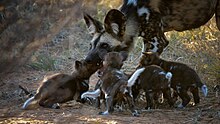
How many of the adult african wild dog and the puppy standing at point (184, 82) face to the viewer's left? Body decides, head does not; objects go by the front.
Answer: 2

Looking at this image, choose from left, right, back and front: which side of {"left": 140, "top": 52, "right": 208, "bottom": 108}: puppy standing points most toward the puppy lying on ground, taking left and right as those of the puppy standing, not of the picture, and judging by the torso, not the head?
front

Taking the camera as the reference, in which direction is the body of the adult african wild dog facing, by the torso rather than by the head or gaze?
to the viewer's left

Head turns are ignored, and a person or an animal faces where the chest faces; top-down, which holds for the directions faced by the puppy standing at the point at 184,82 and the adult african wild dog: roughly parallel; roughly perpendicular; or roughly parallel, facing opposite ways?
roughly parallel

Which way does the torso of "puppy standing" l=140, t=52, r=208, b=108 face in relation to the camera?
to the viewer's left

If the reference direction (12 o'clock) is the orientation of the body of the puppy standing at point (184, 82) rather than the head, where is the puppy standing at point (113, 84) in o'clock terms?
the puppy standing at point (113, 84) is roughly at 11 o'clock from the puppy standing at point (184, 82).
